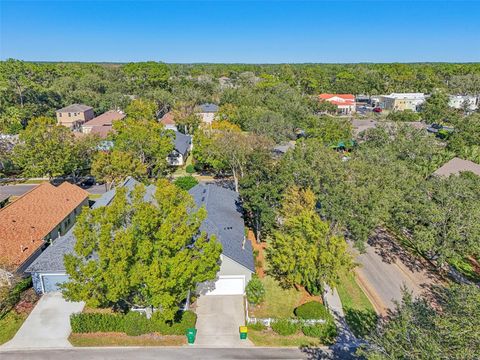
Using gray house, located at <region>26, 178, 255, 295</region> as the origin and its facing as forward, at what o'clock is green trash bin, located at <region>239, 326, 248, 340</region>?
The green trash bin is roughly at 12 o'clock from the gray house.

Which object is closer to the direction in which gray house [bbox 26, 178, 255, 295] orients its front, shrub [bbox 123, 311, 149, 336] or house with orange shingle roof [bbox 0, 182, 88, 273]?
the shrub

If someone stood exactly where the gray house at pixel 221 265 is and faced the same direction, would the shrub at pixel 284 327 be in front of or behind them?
in front

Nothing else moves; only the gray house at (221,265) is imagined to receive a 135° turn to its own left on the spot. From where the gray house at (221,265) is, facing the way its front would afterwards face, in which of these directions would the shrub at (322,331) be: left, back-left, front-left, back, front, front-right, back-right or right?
right

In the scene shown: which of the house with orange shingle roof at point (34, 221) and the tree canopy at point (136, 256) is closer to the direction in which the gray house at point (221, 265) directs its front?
the tree canopy

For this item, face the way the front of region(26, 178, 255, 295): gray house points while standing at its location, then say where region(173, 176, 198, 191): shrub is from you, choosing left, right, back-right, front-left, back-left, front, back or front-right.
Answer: back

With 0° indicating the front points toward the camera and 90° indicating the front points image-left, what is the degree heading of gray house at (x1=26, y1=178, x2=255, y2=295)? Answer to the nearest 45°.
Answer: approximately 0°

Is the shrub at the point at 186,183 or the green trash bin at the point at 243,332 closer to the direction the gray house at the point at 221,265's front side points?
the green trash bin

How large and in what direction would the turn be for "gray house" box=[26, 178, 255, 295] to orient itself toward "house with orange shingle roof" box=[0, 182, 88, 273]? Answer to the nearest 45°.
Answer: approximately 135° to its right

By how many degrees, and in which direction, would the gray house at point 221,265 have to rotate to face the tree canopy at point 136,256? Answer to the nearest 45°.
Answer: approximately 45° to its right

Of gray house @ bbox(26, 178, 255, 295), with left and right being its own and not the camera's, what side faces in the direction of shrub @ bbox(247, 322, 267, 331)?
front
